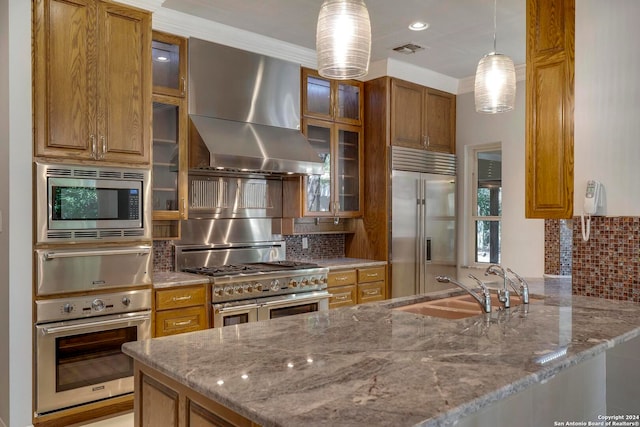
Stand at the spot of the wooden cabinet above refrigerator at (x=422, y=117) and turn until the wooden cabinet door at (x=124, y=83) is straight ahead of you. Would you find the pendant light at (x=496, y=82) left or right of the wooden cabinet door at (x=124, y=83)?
left

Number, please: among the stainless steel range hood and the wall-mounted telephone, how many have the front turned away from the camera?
0

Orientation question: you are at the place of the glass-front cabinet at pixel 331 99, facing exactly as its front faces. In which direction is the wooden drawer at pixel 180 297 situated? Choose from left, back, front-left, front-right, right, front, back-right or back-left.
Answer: right

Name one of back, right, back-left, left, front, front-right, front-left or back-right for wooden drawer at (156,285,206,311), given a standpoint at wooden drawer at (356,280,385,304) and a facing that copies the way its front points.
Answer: right

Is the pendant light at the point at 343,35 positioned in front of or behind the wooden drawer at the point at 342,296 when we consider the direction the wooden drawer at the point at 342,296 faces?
in front

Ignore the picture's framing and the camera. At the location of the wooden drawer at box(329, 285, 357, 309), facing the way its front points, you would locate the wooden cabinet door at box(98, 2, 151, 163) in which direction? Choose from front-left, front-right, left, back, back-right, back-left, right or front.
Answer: right

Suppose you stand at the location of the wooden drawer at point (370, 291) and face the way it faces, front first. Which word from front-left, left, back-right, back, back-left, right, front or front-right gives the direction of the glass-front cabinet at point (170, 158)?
right

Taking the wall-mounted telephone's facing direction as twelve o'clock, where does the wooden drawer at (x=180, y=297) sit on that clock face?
The wooden drawer is roughly at 1 o'clock from the wall-mounted telephone.

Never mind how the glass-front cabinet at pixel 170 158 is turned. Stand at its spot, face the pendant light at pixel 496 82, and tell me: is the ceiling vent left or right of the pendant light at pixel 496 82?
left

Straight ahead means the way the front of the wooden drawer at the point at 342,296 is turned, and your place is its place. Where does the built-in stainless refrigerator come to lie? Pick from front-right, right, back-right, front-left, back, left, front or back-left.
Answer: left

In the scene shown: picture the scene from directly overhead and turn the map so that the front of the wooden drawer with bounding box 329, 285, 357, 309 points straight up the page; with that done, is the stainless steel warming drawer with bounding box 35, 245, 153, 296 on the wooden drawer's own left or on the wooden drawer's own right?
on the wooden drawer's own right

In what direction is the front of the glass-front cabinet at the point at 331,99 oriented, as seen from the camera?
facing the viewer and to the right of the viewer
